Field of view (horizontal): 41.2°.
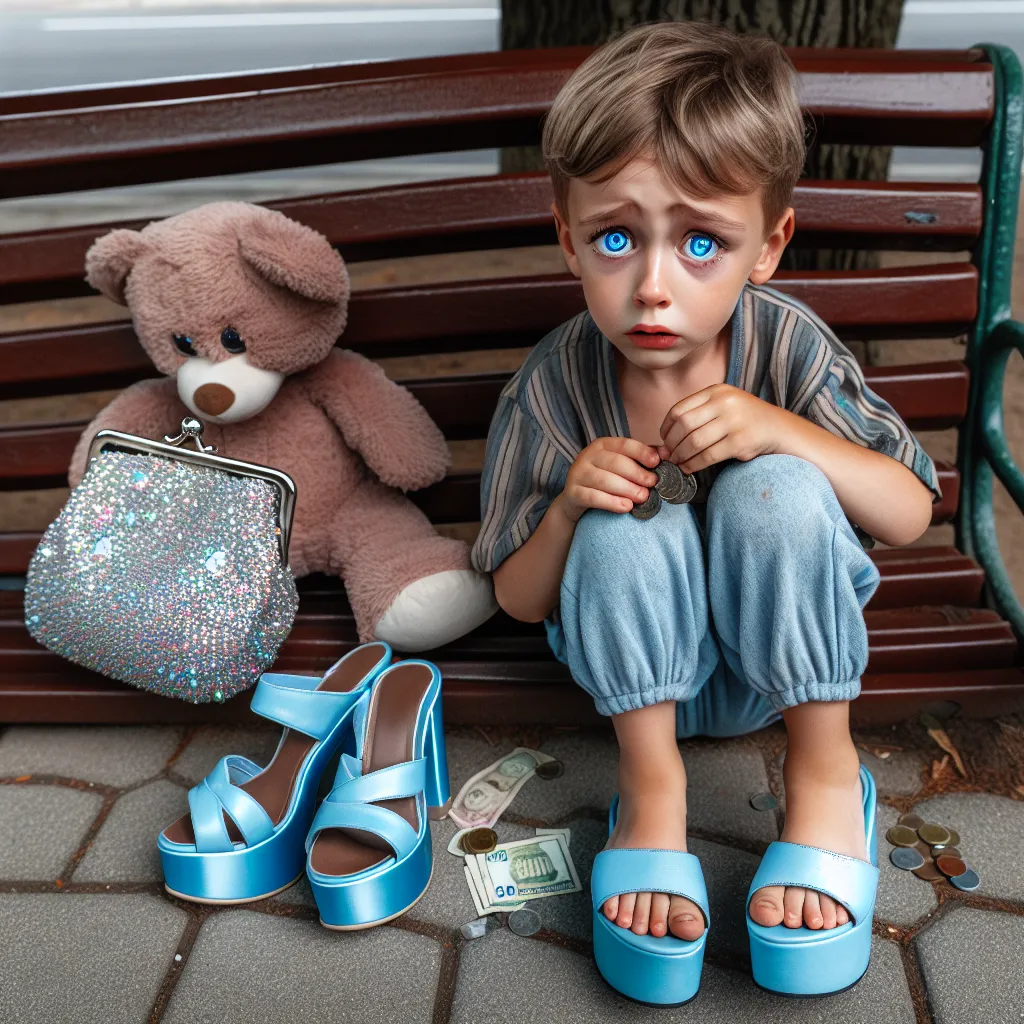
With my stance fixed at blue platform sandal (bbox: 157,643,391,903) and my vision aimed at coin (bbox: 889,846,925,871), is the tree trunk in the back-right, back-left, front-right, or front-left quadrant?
front-left

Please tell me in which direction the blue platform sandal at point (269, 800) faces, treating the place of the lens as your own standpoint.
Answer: facing the viewer and to the left of the viewer

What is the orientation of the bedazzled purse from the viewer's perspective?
toward the camera

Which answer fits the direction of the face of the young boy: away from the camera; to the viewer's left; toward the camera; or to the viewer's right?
toward the camera

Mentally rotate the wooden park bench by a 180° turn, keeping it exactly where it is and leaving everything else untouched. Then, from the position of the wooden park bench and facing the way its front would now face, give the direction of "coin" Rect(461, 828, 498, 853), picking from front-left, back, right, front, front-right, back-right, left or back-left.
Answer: back

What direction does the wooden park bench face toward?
toward the camera

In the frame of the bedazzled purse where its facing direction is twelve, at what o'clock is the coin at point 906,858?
The coin is roughly at 10 o'clock from the bedazzled purse.

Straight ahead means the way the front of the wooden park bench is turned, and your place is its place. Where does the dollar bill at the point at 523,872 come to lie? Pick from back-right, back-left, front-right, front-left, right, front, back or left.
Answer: front

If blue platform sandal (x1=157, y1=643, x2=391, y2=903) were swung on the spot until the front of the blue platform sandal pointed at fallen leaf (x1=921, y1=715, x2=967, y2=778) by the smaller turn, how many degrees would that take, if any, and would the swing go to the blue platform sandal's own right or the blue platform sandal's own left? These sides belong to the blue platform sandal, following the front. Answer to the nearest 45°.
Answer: approximately 135° to the blue platform sandal's own left

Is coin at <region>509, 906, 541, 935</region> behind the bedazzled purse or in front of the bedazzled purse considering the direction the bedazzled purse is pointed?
in front

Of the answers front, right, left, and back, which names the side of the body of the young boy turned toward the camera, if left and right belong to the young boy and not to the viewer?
front
